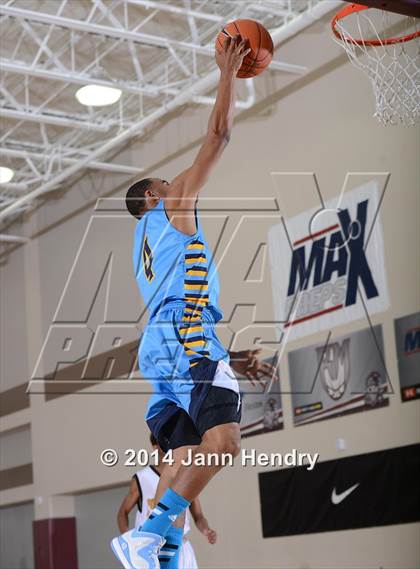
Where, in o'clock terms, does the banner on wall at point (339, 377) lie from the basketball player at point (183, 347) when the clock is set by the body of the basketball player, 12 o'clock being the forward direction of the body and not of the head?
The banner on wall is roughly at 11 o'clock from the basketball player.

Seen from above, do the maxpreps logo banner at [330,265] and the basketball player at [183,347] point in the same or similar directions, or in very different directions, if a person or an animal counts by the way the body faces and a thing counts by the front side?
very different directions

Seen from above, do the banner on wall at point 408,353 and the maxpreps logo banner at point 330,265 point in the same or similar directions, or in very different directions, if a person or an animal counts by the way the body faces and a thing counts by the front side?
same or similar directions

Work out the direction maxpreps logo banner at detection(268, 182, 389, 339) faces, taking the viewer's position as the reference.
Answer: facing the viewer and to the left of the viewer

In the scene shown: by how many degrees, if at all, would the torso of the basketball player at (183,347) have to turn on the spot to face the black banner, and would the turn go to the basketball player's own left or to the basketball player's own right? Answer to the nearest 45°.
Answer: approximately 45° to the basketball player's own left

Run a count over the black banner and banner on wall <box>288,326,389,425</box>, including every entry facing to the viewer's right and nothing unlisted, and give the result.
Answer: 0

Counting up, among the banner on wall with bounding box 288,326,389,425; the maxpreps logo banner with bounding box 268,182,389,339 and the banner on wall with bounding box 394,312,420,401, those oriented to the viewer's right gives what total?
0

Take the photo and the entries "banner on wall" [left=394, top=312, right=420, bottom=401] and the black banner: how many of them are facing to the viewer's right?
0

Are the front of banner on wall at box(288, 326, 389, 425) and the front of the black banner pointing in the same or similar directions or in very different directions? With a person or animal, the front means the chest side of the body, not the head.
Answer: same or similar directions

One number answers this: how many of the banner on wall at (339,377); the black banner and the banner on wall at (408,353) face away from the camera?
0

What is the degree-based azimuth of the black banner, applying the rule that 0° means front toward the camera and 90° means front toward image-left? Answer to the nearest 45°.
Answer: approximately 45°

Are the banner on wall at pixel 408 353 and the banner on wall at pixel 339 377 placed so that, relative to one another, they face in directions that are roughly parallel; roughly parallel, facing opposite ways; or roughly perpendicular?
roughly parallel

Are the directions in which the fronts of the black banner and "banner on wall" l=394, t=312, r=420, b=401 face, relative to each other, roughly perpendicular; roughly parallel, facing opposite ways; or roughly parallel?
roughly parallel

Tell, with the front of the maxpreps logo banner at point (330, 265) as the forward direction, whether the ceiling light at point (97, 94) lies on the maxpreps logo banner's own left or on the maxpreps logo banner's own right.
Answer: on the maxpreps logo banner's own right
